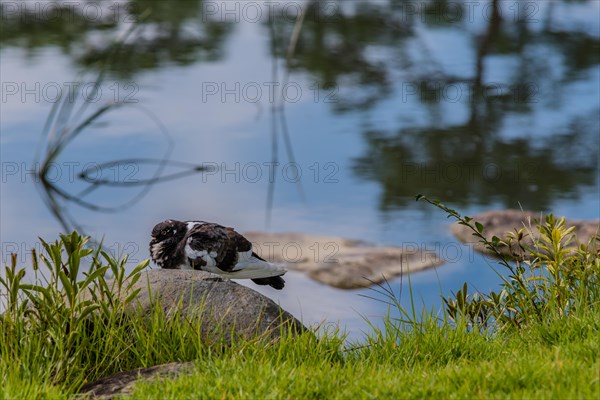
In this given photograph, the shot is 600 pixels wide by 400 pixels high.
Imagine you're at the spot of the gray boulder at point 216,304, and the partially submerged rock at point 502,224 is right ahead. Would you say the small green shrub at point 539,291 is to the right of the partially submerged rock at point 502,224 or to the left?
right

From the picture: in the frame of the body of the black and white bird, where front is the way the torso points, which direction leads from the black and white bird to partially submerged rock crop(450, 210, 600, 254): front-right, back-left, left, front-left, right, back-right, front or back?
back-right

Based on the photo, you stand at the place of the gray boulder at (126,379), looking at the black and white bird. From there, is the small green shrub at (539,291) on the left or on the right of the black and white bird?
right

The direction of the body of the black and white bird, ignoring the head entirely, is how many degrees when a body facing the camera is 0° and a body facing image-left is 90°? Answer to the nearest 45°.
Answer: approximately 90°

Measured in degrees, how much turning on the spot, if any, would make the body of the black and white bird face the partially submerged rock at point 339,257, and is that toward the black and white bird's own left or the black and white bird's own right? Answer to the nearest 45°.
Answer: approximately 135° to the black and white bird's own right

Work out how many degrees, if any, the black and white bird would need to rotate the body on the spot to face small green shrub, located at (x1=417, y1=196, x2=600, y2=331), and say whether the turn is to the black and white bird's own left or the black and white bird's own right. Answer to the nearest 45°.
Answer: approximately 180°

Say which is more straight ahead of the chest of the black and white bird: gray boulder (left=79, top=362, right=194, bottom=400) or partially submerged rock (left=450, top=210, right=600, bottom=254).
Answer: the gray boulder

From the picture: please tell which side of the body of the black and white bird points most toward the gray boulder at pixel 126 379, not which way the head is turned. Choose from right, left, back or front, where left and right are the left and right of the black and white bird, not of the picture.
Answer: left
